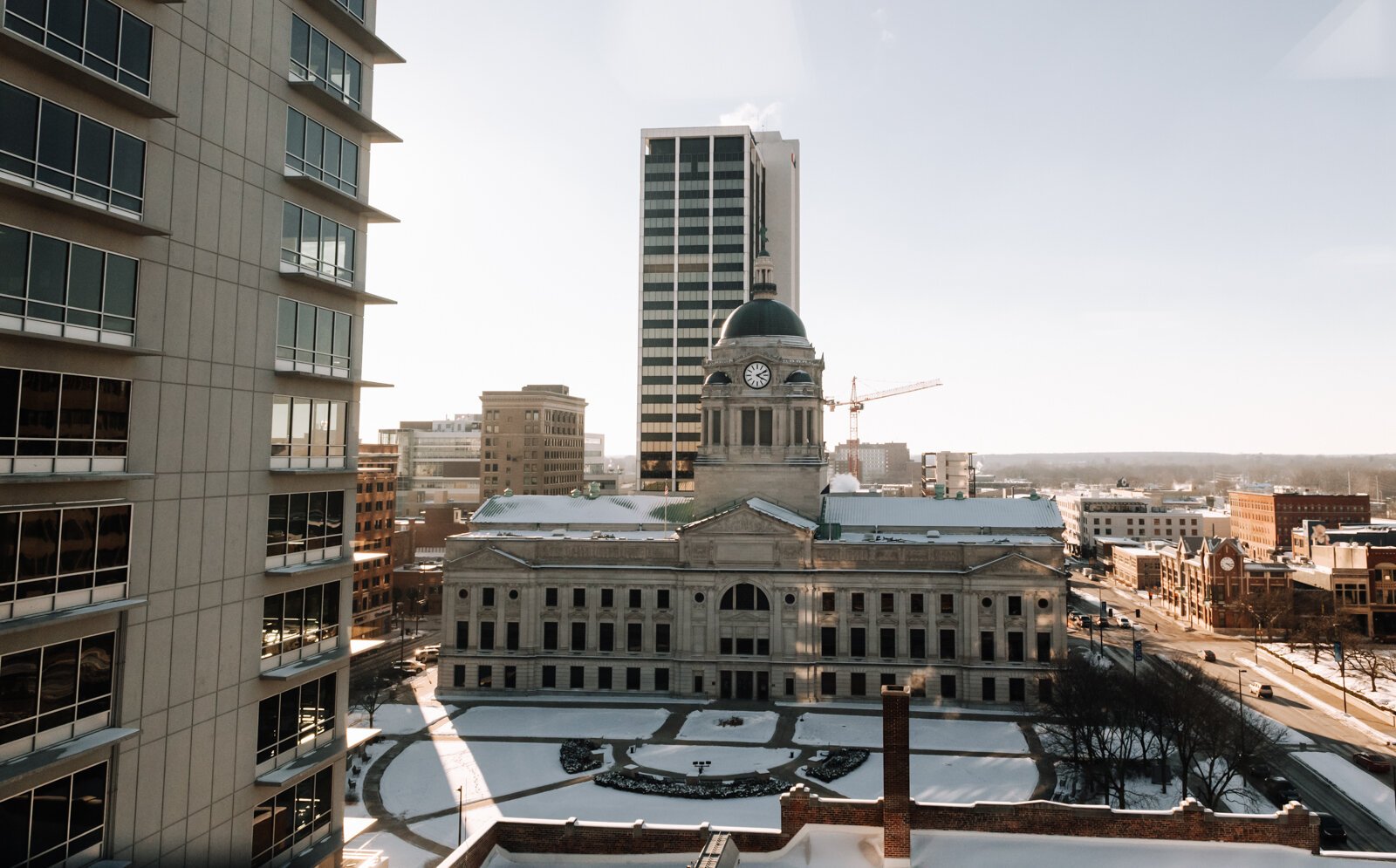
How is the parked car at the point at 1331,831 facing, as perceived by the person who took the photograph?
facing the viewer and to the right of the viewer

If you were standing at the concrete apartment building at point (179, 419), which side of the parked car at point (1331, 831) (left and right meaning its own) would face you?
right

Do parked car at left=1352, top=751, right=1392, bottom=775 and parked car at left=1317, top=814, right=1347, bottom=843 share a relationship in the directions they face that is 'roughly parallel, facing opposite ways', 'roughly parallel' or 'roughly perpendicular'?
roughly parallel
